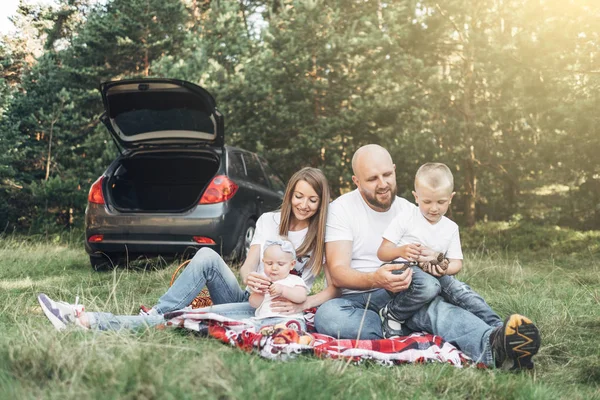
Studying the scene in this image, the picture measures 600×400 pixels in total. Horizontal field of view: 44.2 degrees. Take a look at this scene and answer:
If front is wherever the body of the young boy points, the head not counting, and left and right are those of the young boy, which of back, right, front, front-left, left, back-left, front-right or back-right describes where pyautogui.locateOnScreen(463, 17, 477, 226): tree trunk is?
back

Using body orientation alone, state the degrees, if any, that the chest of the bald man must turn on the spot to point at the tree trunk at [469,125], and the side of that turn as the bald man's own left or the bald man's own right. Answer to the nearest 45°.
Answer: approximately 135° to the bald man's own left

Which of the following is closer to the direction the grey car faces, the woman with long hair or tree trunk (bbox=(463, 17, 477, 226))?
the tree trunk

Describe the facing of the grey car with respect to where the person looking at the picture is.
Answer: facing away from the viewer and to the right of the viewer

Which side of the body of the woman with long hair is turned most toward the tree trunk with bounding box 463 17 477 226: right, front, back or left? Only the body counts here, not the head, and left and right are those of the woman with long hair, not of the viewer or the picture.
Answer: back

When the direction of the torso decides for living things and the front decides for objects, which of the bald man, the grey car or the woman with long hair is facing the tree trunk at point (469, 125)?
the grey car

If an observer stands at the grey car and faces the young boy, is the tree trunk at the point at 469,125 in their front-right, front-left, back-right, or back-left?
back-left

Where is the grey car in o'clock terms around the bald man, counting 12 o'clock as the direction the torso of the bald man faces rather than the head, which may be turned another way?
The grey car is roughly at 6 o'clock from the bald man.

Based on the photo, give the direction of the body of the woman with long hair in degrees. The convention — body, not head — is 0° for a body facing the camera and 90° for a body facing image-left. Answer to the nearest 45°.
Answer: approximately 45°

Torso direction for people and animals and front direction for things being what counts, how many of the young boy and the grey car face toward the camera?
1

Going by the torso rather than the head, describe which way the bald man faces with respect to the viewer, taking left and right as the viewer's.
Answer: facing the viewer and to the right of the viewer

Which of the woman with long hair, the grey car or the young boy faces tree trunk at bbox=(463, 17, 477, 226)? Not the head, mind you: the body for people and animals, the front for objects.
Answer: the grey car

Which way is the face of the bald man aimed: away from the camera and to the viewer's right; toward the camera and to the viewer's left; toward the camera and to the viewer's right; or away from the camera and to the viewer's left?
toward the camera and to the viewer's right

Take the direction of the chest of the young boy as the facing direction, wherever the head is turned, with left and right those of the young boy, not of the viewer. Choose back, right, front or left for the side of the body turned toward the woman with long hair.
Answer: right
